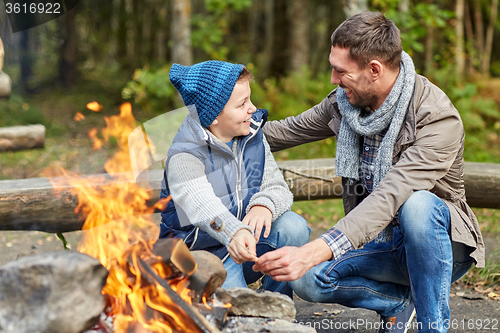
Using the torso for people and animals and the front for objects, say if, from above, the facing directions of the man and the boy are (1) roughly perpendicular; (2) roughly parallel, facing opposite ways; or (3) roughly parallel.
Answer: roughly perpendicular

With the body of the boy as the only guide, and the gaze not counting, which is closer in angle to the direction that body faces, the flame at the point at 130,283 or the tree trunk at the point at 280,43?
the flame

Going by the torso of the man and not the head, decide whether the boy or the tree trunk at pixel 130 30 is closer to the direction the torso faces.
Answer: the boy

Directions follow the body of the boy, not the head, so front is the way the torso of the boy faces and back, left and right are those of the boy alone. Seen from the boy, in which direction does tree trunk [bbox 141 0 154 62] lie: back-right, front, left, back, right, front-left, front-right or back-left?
back-left

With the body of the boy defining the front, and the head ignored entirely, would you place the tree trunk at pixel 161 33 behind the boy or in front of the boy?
behind

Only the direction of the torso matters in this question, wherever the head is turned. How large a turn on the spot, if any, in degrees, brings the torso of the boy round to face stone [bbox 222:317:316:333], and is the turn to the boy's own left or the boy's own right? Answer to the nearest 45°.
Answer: approximately 45° to the boy's own right

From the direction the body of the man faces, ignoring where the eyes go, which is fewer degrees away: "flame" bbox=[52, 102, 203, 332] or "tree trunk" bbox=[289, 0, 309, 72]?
the flame

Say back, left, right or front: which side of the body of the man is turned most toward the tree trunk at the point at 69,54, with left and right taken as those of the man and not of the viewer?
right

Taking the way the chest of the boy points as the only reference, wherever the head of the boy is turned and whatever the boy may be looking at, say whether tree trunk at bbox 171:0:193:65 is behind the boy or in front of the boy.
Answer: behind

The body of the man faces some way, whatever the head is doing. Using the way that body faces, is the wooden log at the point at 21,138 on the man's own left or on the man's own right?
on the man's own right

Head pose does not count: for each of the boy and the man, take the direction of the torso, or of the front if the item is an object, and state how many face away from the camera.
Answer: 0

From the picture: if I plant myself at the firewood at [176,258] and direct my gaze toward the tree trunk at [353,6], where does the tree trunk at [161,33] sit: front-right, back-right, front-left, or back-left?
front-left

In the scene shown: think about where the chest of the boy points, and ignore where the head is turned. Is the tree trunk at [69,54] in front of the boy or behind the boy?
behind

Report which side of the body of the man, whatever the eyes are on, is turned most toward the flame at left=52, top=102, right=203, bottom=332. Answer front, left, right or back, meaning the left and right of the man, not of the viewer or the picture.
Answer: front

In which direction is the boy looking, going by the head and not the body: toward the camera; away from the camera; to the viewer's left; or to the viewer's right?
to the viewer's right
